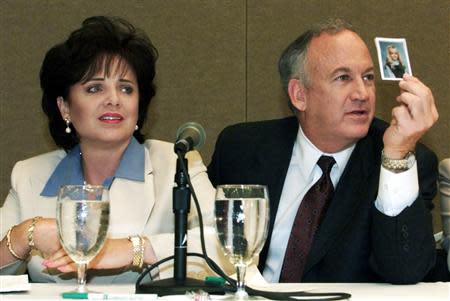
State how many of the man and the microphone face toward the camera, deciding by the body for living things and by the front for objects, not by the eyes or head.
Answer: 1

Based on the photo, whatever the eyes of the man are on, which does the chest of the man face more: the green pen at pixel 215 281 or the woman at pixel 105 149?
the green pen

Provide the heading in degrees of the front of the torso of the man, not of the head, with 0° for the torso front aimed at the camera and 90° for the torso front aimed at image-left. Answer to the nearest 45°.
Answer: approximately 0°

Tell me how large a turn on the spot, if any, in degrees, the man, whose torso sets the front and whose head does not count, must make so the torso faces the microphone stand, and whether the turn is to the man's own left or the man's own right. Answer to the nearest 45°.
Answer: approximately 45° to the man's own right

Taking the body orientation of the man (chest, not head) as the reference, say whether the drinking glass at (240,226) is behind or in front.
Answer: in front

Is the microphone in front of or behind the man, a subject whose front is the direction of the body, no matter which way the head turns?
in front

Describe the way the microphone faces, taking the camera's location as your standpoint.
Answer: facing away from the viewer and to the right of the viewer
